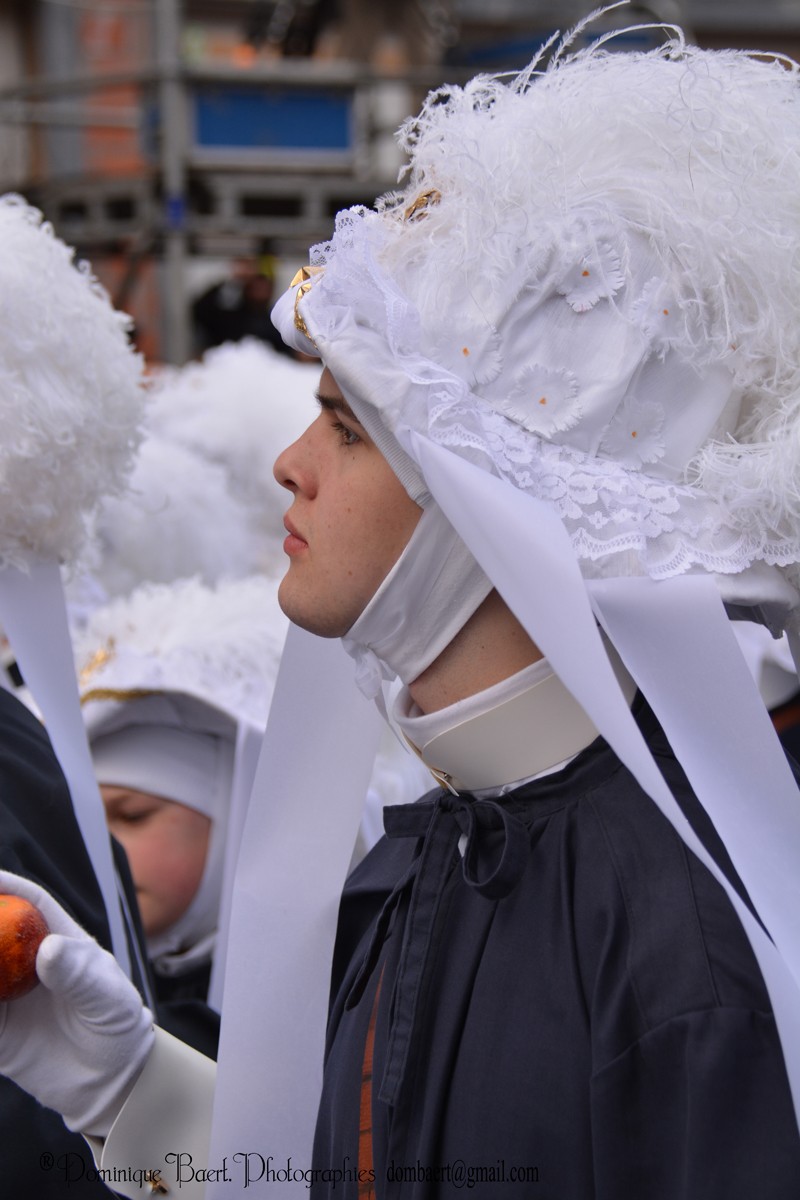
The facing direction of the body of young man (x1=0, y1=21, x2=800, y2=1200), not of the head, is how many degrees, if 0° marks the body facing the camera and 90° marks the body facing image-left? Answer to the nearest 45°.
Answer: approximately 90°
